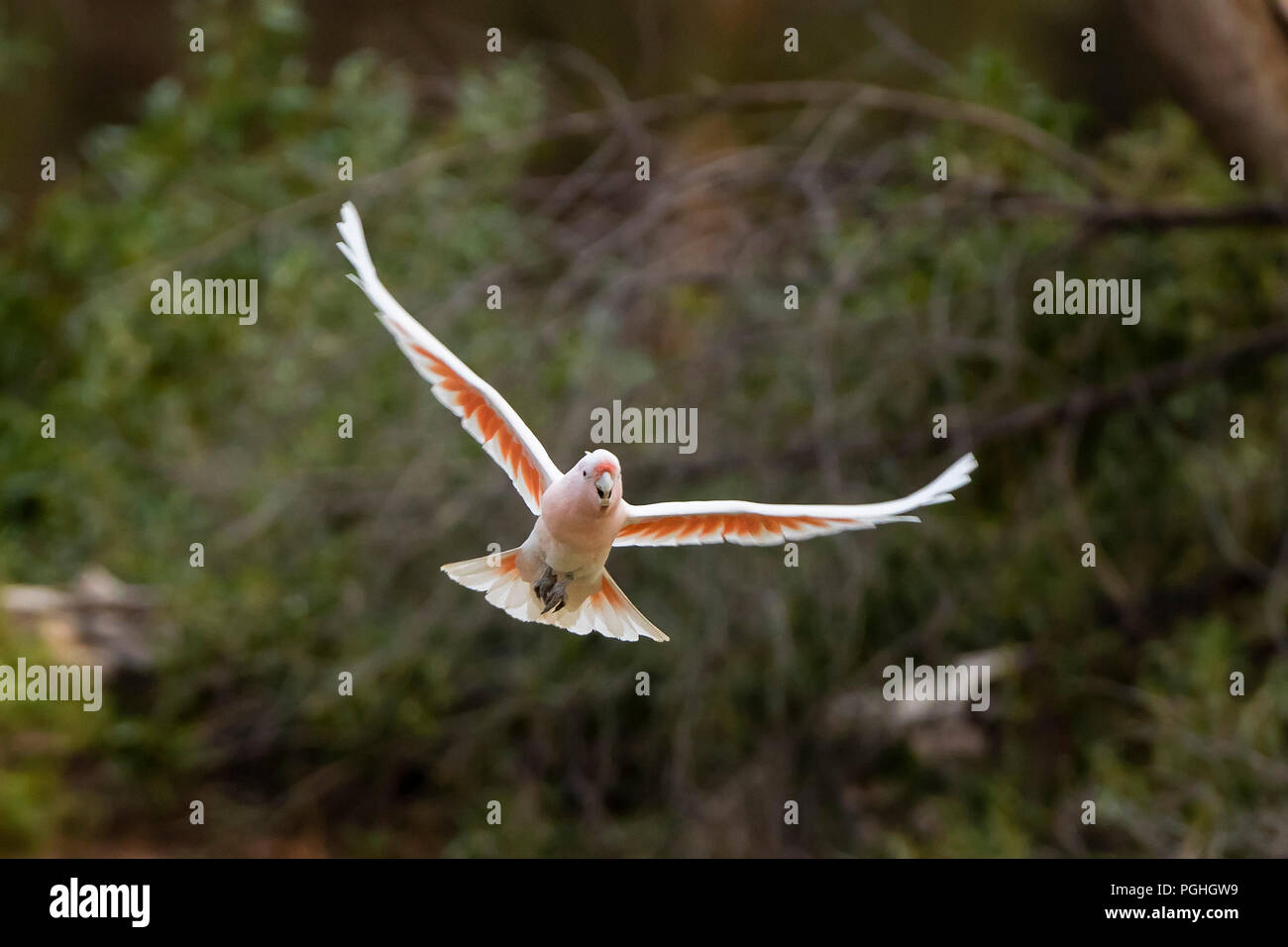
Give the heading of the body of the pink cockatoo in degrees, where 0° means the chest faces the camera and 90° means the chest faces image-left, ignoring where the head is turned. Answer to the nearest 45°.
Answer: approximately 0°
